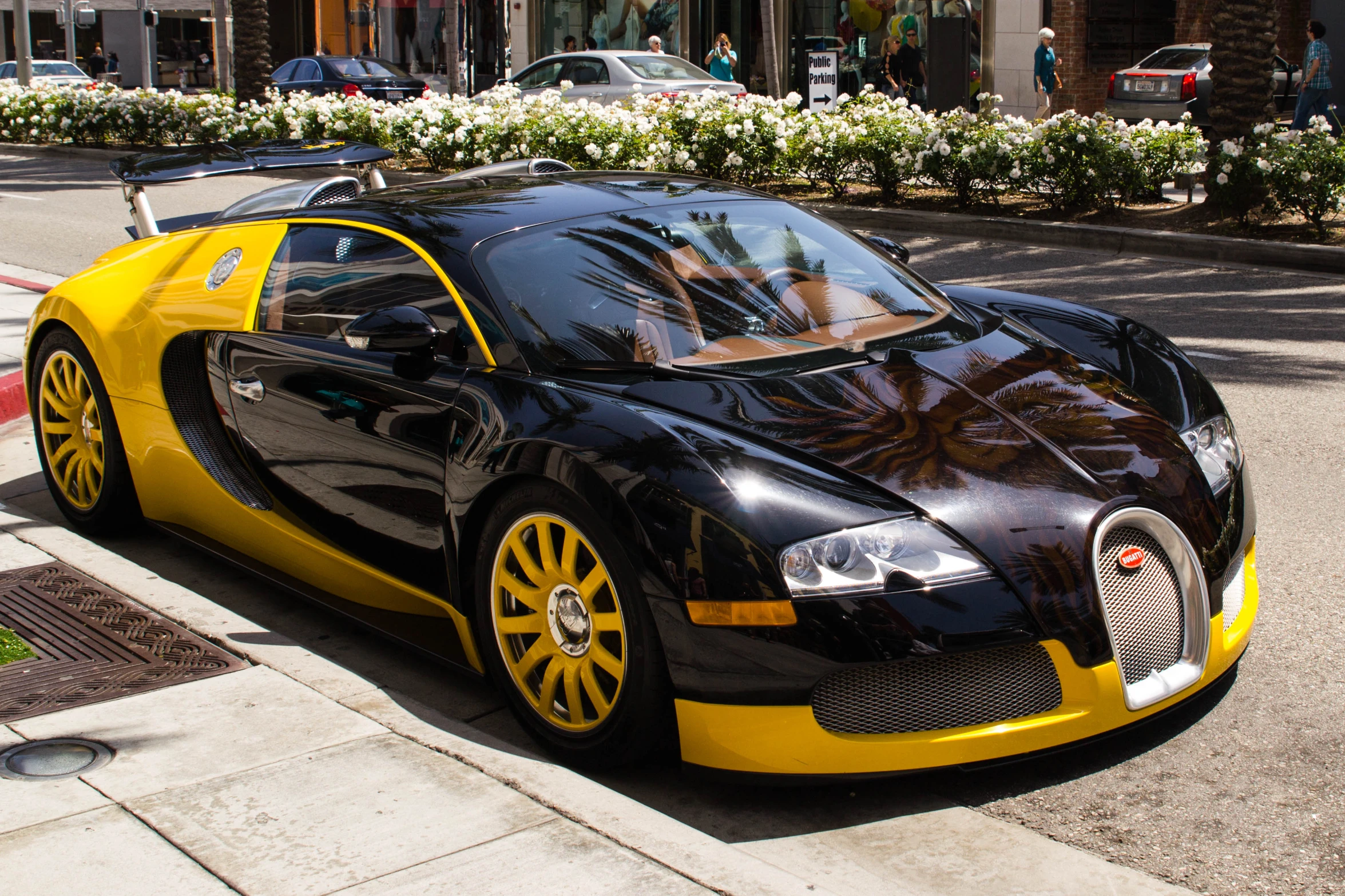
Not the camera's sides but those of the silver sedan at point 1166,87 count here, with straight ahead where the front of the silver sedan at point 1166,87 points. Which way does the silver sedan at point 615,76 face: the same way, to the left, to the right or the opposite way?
to the left

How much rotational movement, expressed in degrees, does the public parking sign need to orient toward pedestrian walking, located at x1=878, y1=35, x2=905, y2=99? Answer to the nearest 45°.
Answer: approximately 90° to its left

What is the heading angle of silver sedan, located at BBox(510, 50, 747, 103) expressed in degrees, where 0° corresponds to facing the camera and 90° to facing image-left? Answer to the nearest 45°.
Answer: approximately 135°

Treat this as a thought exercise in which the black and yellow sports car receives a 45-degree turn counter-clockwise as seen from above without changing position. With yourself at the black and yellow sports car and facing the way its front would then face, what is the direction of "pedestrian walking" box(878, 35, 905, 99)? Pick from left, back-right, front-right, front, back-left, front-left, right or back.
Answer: left

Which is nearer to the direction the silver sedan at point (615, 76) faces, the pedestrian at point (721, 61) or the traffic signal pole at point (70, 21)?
the traffic signal pole

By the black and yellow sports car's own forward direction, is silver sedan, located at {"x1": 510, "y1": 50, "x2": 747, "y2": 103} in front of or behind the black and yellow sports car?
behind
